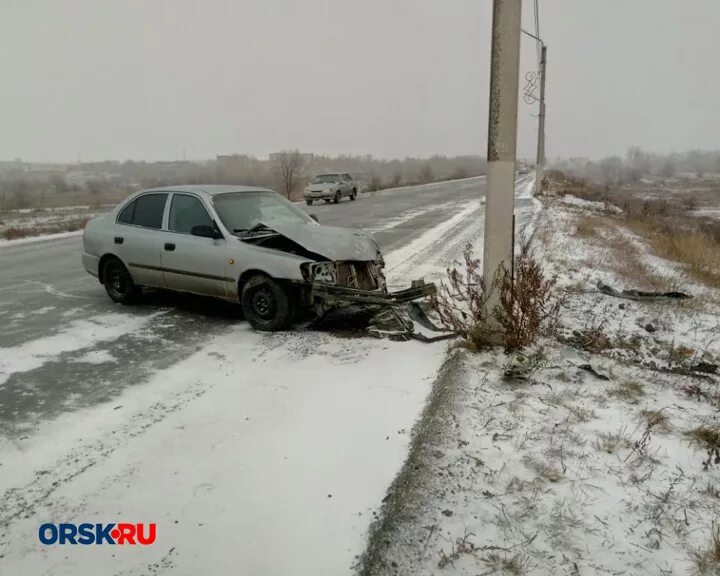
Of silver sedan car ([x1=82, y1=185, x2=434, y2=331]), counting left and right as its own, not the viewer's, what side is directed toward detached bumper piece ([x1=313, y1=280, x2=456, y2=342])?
front

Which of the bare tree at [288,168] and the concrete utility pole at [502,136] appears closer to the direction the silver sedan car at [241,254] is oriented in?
the concrete utility pole

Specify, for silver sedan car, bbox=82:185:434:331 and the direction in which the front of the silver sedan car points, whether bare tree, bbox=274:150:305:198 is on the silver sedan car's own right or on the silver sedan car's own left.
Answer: on the silver sedan car's own left

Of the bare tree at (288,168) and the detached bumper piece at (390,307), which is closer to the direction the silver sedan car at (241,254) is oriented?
the detached bumper piece

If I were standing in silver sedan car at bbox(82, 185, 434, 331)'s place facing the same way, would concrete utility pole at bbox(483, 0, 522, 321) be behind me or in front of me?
in front

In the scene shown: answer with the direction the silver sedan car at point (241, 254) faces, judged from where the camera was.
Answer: facing the viewer and to the right of the viewer
